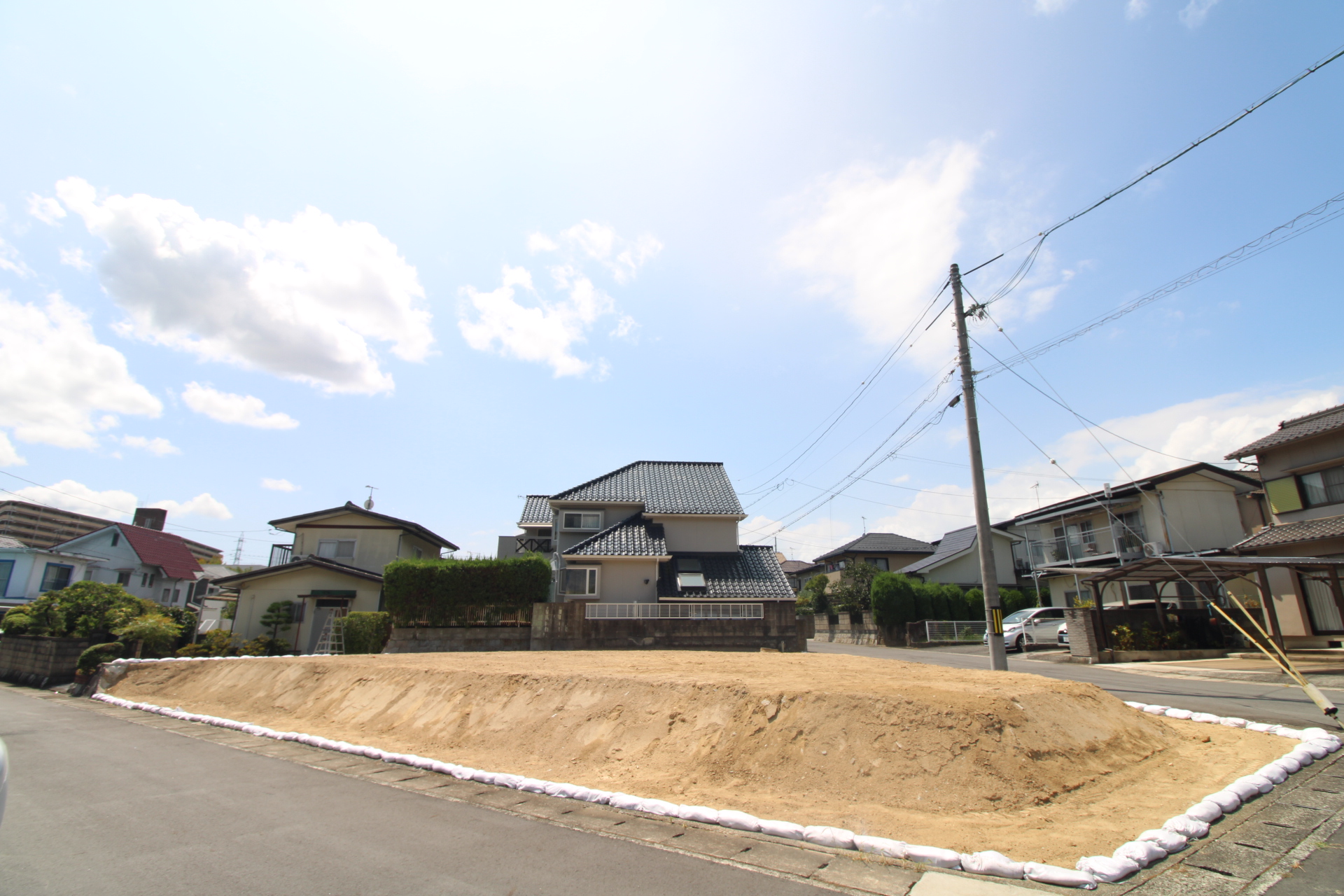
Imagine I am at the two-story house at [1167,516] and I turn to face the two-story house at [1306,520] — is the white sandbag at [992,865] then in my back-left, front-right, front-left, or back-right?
front-right

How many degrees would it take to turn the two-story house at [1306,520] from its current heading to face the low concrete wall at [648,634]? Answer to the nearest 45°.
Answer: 0° — it already faces it

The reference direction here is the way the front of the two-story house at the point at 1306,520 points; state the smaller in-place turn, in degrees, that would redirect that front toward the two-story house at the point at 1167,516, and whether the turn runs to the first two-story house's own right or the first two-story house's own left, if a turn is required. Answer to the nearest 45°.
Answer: approximately 90° to the first two-story house's own right

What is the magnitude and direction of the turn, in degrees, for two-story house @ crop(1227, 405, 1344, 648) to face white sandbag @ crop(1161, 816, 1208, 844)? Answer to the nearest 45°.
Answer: approximately 45° to its left

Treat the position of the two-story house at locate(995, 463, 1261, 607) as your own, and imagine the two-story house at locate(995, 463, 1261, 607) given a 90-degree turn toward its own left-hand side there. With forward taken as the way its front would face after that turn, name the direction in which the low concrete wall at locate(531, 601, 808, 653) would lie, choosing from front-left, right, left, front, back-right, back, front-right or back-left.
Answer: right

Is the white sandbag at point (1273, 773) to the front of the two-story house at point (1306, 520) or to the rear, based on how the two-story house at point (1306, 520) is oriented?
to the front

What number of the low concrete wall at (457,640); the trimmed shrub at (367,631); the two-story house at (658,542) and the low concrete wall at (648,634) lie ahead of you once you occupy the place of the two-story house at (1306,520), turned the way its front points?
4

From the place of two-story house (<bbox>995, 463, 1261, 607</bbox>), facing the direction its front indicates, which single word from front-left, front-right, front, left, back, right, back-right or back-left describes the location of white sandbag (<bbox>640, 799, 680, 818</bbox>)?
front-left

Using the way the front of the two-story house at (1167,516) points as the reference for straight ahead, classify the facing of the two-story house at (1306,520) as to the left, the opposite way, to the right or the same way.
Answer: the same way

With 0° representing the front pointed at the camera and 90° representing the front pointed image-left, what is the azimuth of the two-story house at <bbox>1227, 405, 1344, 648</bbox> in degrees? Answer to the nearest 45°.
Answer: approximately 45°

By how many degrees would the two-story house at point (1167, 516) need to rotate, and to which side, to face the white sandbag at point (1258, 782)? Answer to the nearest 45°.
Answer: approximately 45° to its left

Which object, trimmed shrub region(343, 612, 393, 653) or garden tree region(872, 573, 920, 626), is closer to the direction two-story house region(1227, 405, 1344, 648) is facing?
the trimmed shrub

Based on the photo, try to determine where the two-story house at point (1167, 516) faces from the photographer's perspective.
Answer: facing the viewer and to the left of the viewer

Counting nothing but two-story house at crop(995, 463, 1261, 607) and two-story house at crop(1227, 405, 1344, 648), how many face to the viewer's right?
0

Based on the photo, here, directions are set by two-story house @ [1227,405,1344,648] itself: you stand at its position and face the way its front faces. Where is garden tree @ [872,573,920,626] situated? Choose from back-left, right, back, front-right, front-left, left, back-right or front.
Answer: front-right

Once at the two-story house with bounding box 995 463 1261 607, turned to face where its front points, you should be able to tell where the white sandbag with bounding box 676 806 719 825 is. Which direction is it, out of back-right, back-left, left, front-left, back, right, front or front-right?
front-left

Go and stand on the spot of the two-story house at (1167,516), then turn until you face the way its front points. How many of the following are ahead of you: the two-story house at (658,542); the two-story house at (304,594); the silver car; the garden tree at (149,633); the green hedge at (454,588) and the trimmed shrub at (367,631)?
6

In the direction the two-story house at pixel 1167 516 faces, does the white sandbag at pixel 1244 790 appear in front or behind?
in front

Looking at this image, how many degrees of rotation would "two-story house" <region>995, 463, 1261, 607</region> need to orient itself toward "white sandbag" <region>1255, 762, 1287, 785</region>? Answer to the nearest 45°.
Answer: approximately 45° to its left
